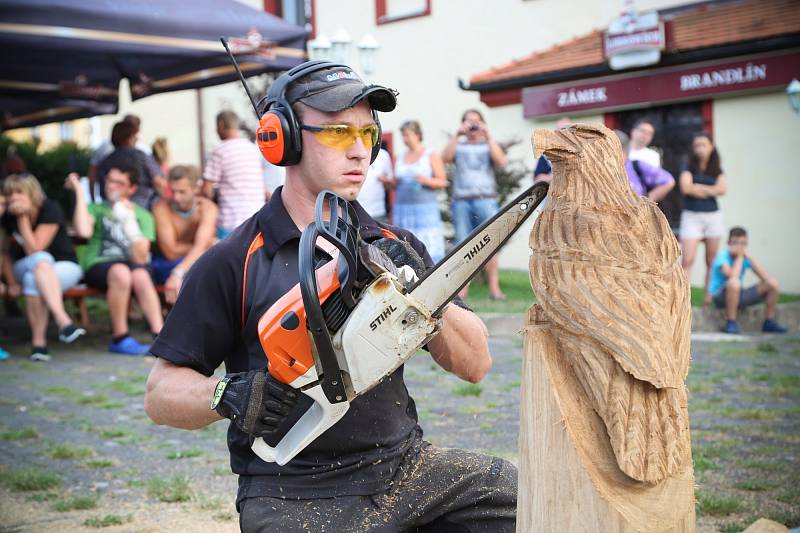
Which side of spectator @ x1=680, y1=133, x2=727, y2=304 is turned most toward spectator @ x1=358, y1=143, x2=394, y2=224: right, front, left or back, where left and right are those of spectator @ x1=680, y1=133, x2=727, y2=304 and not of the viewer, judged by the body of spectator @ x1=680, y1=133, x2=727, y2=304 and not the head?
right

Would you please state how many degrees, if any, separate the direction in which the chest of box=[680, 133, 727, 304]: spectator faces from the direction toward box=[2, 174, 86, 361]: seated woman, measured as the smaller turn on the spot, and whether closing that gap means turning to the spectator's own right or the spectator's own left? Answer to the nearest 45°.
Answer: approximately 45° to the spectator's own right

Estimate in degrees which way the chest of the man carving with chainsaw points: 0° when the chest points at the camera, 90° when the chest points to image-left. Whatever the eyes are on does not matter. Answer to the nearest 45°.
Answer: approximately 315°

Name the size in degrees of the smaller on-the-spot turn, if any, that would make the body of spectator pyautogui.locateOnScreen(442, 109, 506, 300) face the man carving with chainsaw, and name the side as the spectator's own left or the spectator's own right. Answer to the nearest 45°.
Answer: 0° — they already face them

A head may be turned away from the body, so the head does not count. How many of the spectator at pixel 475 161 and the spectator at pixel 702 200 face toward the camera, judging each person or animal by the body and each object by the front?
2

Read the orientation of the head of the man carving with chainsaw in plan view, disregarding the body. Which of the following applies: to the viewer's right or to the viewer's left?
to the viewer's right

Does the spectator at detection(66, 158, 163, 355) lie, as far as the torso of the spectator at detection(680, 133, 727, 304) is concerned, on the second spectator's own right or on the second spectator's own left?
on the second spectator's own right

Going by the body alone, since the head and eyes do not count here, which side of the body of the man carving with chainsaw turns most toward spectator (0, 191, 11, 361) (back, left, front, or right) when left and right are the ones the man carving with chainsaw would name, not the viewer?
back

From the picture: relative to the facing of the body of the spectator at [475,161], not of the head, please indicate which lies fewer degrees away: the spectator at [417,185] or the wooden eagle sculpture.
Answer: the wooden eagle sculpture
